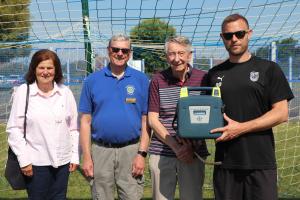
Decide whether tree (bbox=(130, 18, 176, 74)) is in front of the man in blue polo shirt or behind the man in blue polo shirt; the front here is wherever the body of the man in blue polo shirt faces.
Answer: behind

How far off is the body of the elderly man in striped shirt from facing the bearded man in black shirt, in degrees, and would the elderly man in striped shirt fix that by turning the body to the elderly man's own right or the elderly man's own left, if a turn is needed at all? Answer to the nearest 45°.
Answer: approximately 45° to the elderly man's own left

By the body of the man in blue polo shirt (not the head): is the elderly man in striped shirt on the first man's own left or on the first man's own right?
on the first man's own left

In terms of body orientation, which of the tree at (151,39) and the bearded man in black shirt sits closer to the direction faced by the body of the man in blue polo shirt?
the bearded man in black shirt

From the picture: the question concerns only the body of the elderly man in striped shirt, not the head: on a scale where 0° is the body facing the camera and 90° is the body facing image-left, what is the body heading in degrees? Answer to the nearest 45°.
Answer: approximately 0°

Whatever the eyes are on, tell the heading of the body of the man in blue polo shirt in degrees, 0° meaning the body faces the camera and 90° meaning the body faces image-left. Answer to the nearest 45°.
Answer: approximately 0°

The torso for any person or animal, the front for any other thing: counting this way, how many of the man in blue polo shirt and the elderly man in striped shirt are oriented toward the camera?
2
